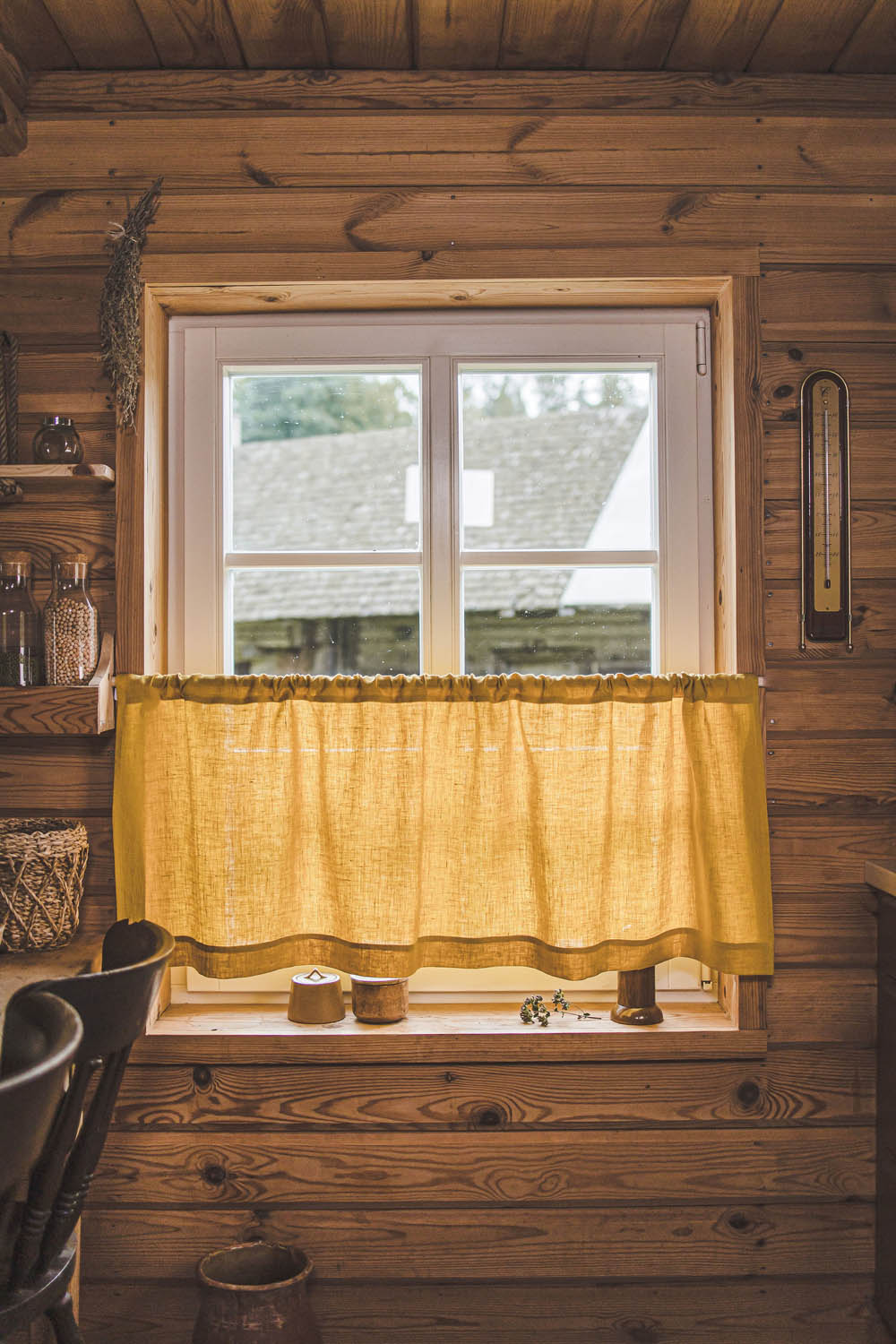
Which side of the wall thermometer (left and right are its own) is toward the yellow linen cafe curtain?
right

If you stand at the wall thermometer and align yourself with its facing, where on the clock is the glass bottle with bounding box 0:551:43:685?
The glass bottle is roughly at 2 o'clock from the wall thermometer.

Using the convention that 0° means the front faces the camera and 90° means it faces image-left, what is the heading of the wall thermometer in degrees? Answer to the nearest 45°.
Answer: approximately 0°

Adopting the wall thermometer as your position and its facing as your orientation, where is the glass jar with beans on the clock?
The glass jar with beans is roughly at 2 o'clock from the wall thermometer.

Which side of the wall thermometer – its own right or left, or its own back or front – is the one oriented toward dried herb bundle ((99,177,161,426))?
right

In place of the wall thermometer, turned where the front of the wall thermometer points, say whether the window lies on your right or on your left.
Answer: on your right

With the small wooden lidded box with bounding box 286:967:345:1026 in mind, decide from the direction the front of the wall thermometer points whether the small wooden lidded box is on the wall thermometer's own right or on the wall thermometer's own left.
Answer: on the wall thermometer's own right

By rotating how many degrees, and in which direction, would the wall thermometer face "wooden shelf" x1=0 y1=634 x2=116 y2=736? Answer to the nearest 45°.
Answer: approximately 45° to its right
